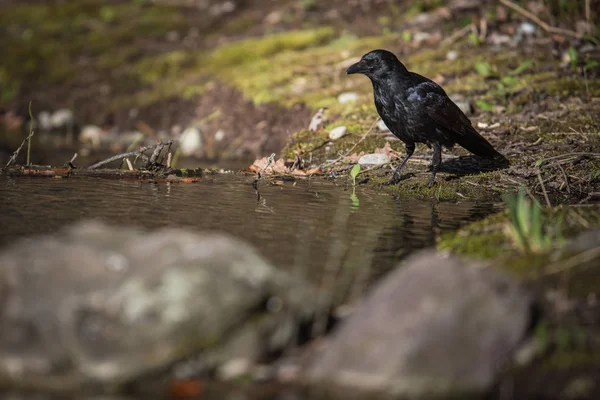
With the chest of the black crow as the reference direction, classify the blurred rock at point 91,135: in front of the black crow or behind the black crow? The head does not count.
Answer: in front

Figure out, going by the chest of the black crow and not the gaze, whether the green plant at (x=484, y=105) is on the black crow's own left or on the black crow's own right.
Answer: on the black crow's own right

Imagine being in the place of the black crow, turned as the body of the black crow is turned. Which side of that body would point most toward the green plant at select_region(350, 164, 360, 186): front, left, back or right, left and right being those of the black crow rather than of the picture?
front

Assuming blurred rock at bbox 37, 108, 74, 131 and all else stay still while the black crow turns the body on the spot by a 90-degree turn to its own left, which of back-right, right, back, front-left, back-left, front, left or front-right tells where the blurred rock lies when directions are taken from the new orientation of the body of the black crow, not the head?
back-right

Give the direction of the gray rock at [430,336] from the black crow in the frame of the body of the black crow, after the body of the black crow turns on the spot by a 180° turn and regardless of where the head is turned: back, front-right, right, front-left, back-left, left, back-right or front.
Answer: right

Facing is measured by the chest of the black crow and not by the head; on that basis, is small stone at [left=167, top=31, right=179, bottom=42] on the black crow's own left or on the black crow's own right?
on the black crow's own right

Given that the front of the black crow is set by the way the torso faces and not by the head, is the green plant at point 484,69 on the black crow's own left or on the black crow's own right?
on the black crow's own right

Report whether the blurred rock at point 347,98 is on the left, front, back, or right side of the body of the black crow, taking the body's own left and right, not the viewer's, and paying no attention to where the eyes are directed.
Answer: right

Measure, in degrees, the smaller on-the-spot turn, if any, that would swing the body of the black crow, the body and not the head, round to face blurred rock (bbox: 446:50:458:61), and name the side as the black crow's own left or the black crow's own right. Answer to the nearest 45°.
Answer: approximately 90° to the black crow's own right

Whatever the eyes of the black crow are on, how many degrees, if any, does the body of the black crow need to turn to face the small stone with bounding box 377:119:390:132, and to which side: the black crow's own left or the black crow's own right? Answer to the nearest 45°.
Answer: approximately 90° to the black crow's own right

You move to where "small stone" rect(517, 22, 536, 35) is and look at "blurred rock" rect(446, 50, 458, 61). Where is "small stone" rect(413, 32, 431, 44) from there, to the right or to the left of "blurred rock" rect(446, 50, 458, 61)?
right

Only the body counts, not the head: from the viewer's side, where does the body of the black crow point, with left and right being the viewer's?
facing to the left of the viewer

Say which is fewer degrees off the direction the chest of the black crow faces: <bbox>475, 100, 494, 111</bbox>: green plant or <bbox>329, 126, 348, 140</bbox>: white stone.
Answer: the white stone

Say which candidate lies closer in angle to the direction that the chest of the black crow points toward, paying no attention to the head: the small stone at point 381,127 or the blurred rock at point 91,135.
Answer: the blurred rock

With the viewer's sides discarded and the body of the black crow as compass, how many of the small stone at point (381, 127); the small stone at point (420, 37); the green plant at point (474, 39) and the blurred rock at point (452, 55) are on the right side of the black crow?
4

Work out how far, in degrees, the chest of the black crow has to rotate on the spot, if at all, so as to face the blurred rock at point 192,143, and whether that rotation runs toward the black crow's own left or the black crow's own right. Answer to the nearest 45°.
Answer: approximately 45° to the black crow's own right
